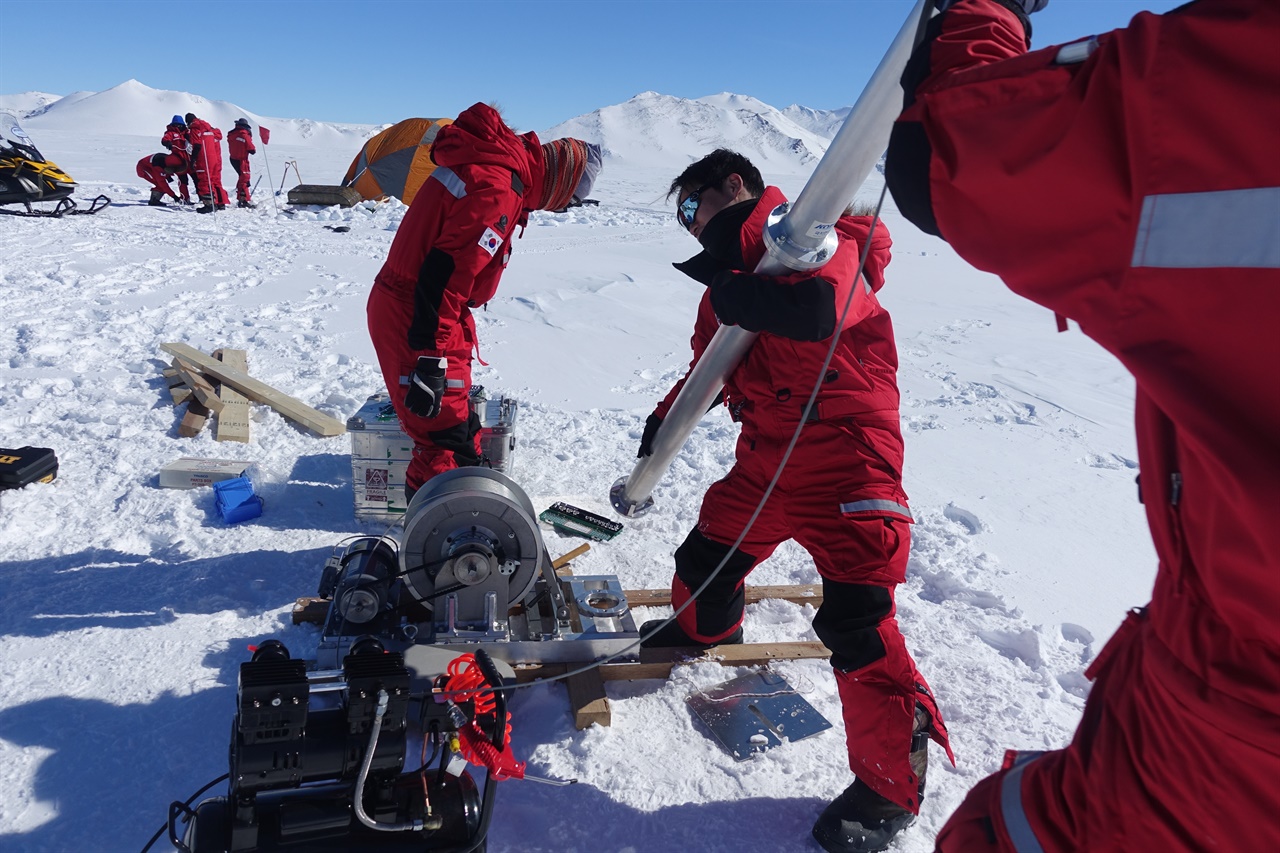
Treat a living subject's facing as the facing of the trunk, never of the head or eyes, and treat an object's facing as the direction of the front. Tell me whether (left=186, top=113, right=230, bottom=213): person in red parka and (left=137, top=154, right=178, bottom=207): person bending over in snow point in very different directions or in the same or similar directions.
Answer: very different directions

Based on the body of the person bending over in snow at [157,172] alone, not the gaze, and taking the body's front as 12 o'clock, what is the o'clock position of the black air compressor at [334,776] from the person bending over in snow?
The black air compressor is roughly at 3 o'clock from the person bending over in snow.

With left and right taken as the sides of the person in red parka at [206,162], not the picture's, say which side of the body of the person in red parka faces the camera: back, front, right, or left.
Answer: left

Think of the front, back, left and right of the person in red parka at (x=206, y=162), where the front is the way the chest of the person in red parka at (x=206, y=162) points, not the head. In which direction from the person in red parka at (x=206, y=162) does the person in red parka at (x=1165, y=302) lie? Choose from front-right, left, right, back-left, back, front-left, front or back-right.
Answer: left

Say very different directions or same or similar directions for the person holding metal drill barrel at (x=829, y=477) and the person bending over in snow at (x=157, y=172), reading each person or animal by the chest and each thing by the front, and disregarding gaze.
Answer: very different directions

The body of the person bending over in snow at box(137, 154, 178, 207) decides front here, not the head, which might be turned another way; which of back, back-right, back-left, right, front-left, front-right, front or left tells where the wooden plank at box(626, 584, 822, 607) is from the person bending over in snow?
right

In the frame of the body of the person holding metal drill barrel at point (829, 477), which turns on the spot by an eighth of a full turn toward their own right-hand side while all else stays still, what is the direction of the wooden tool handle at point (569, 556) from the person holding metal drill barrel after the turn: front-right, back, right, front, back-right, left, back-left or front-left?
front-right

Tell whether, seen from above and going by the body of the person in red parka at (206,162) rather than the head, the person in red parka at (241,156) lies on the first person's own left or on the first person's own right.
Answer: on the first person's own right

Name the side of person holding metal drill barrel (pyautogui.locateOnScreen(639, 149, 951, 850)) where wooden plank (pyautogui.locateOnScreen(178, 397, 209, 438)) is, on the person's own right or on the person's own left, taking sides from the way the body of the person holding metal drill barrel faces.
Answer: on the person's own right

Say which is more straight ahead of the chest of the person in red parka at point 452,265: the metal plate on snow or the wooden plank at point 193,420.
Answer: the metal plate on snow

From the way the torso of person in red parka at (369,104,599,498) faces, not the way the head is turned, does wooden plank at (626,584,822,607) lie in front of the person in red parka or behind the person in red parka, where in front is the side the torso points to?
in front

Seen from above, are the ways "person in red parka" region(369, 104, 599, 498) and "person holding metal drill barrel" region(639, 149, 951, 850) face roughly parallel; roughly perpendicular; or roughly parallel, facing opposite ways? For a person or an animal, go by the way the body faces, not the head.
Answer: roughly parallel, facing opposite ways

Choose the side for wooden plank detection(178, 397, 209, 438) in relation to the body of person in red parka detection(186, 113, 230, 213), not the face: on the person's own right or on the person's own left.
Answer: on the person's own left

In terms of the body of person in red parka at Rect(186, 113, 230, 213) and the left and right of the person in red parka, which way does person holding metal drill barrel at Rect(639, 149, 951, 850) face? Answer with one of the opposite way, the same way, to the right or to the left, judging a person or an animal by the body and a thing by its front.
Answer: the same way

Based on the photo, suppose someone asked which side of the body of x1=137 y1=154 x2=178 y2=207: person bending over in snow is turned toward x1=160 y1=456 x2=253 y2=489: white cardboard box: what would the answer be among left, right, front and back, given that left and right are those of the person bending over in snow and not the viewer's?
right

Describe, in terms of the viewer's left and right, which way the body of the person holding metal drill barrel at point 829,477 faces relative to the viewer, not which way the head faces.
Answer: facing the viewer and to the left of the viewer

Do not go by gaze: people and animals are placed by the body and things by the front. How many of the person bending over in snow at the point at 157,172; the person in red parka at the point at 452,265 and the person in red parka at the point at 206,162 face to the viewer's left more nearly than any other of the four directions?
1

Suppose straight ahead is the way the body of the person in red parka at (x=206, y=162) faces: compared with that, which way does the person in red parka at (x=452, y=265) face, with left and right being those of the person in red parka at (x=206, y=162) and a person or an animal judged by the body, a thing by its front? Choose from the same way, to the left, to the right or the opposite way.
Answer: the opposite way

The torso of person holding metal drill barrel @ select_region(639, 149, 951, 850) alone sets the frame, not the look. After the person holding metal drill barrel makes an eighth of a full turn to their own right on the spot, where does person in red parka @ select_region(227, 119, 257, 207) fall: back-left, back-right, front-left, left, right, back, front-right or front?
front-right
